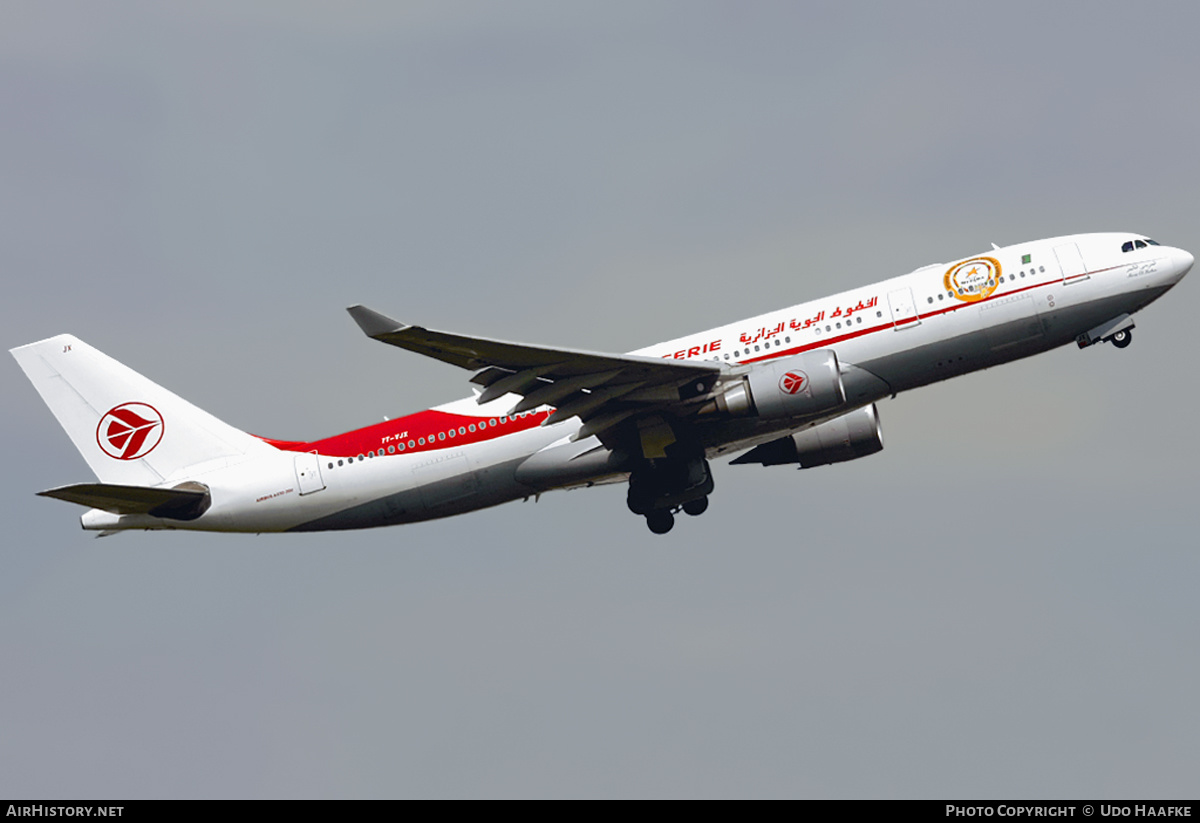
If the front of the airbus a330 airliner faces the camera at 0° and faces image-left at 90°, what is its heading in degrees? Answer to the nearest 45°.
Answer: approximately 270°
